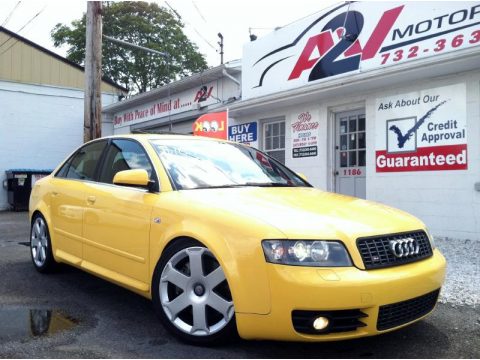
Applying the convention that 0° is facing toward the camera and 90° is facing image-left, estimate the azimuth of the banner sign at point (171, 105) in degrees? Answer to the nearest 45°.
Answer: approximately 45°

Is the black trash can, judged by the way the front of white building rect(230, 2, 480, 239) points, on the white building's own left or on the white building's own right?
on the white building's own right

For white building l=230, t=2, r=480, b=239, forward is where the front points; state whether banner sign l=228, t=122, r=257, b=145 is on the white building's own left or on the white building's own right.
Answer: on the white building's own right

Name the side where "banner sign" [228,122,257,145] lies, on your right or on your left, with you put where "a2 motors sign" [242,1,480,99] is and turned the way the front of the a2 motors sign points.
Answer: on your right

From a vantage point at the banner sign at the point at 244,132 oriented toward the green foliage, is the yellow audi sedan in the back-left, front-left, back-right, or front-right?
back-left

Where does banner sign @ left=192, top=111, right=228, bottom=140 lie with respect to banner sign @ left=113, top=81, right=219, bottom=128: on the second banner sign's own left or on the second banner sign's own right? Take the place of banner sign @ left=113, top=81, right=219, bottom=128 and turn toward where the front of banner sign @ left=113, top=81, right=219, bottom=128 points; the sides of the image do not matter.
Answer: on the second banner sign's own left

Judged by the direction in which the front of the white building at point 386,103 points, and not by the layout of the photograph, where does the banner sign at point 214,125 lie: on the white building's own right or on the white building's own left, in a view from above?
on the white building's own right

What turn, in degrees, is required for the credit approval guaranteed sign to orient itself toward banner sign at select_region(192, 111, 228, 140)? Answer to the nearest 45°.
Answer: approximately 45° to its right

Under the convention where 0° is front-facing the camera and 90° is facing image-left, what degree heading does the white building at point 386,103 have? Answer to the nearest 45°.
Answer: approximately 45°
